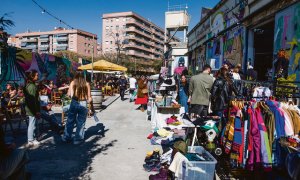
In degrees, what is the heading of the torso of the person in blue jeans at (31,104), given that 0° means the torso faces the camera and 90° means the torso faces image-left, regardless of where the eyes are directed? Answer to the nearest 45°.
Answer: approximately 270°

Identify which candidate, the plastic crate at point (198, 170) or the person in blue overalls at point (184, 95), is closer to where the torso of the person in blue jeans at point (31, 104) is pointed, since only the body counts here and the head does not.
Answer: the person in blue overalls

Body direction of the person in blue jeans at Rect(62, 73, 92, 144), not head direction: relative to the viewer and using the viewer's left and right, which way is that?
facing away from the viewer

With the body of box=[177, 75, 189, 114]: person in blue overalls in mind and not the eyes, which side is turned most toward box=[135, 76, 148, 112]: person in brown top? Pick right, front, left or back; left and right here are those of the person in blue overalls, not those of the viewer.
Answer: right

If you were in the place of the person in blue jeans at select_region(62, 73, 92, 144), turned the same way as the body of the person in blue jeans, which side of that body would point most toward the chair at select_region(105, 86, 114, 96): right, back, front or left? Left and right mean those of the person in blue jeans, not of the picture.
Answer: front

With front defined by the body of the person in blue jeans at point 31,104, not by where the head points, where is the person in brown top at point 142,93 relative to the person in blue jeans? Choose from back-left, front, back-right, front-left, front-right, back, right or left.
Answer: front-left

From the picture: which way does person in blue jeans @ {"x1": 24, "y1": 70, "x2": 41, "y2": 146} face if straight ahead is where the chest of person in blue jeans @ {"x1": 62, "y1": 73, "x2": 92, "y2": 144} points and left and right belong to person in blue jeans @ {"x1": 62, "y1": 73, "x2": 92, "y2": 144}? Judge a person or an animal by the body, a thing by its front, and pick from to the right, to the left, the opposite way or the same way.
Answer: to the right

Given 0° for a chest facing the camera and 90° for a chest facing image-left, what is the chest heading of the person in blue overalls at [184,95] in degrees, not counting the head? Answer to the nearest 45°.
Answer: approximately 45°

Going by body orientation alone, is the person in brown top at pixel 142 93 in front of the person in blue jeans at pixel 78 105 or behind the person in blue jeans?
in front

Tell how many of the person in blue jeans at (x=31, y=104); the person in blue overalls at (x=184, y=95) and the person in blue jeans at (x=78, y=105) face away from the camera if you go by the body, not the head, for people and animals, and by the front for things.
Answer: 1

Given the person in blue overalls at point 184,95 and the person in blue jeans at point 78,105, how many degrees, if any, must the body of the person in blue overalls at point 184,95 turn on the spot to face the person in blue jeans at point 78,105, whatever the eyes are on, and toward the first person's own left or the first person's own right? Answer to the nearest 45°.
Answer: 0° — they already face them

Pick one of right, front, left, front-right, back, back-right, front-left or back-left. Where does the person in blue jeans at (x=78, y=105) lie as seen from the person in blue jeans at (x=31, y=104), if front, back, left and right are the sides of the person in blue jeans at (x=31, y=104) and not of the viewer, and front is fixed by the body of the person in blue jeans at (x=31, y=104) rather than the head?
front

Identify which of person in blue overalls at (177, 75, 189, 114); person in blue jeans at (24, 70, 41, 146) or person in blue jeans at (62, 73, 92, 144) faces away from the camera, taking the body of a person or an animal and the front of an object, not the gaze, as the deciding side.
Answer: person in blue jeans at (62, 73, 92, 144)

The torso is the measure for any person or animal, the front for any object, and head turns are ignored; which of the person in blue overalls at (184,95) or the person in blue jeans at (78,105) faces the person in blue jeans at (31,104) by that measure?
the person in blue overalls at (184,95)
